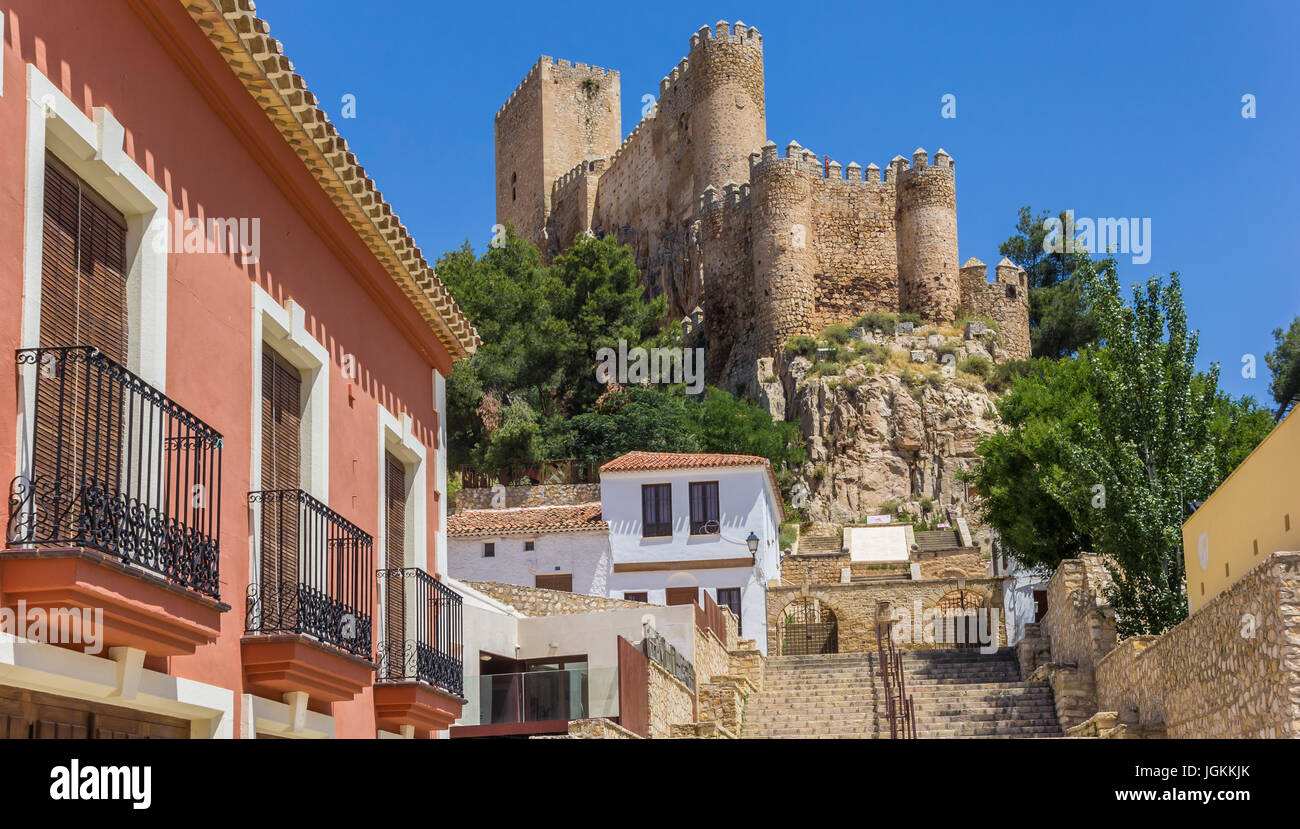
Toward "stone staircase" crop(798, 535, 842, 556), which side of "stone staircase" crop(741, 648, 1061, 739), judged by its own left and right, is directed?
back

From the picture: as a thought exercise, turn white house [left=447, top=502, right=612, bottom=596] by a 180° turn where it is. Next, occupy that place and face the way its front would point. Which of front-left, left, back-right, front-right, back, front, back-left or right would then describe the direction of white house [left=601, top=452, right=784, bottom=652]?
right

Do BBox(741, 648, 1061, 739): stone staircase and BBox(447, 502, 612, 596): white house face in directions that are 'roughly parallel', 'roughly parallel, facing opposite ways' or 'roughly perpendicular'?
roughly parallel

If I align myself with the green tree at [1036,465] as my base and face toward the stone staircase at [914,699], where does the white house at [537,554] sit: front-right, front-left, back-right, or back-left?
front-right

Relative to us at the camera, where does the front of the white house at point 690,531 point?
facing the viewer

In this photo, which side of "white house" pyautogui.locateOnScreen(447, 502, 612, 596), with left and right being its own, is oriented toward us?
front

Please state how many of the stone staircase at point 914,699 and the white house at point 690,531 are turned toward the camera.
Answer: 2

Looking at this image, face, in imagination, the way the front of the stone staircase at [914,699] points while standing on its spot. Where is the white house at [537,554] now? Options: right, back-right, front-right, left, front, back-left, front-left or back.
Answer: back-right

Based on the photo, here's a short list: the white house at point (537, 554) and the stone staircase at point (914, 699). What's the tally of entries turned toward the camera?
2

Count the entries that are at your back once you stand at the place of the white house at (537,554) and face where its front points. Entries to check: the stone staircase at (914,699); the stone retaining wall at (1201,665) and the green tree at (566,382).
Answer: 1

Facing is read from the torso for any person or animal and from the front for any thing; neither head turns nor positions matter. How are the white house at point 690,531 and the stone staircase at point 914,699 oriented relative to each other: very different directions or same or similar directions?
same or similar directions

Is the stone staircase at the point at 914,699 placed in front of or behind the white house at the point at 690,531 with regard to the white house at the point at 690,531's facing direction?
in front
